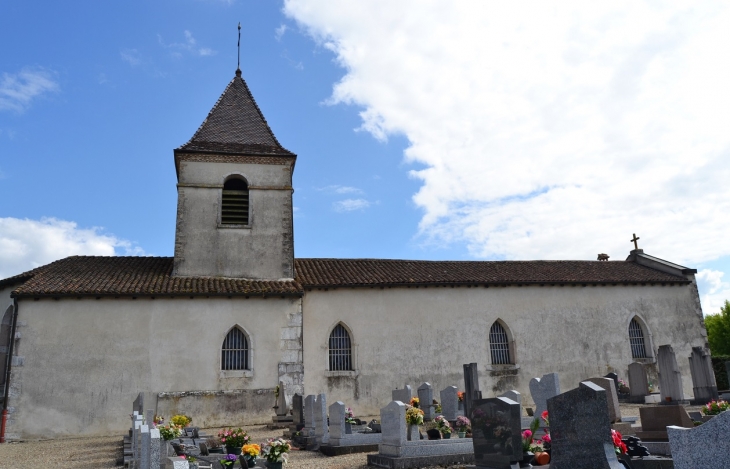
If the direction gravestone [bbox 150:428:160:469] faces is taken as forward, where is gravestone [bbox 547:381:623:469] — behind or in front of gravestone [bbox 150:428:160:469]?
in front

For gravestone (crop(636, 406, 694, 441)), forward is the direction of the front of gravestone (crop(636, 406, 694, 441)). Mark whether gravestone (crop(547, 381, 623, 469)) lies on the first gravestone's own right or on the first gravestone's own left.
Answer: on the first gravestone's own right

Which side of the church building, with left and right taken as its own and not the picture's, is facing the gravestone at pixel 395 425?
right

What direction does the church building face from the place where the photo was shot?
facing to the right of the viewer

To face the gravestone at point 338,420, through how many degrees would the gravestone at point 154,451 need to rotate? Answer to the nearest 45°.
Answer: approximately 45° to its left

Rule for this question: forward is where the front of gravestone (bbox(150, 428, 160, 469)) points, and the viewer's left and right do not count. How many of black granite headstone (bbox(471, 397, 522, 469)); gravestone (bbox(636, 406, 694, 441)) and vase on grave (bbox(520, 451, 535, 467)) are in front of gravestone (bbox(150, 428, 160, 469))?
3

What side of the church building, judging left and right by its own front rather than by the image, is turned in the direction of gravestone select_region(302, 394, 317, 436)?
right

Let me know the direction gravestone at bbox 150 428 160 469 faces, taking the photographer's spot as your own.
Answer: facing to the right of the viewer
